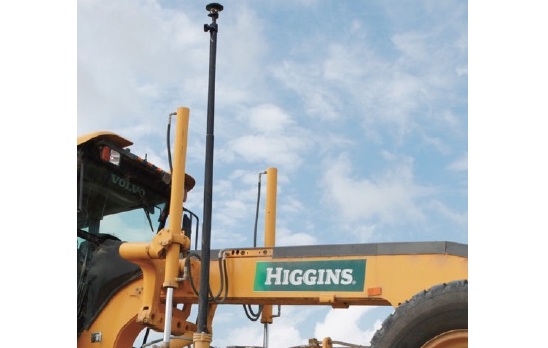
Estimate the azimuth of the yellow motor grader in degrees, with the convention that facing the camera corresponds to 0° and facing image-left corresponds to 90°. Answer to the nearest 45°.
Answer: approximately 315°
